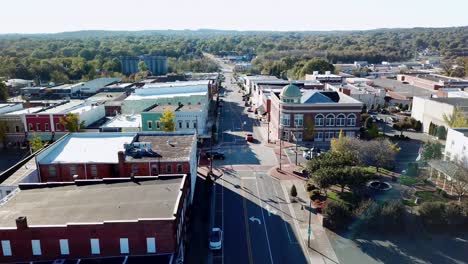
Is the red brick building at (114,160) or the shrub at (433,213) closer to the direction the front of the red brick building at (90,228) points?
the shrub

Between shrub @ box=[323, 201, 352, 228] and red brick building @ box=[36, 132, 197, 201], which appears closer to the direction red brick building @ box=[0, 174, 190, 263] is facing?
the shrub

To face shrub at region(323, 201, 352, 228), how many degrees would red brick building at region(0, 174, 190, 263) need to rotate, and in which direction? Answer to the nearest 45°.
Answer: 0° — it already faces it

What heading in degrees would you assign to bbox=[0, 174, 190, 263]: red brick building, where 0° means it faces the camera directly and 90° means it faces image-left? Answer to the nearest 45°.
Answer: approximately 270°

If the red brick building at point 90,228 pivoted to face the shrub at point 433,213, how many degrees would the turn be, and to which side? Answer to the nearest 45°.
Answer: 0° — it already faces it

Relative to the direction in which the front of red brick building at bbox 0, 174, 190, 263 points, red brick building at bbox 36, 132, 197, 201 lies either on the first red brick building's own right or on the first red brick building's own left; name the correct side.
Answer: on the first red brick building's own left
